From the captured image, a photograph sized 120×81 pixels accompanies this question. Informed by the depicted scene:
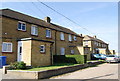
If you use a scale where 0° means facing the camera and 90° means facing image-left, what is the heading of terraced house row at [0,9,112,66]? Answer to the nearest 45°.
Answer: approximately 315°
